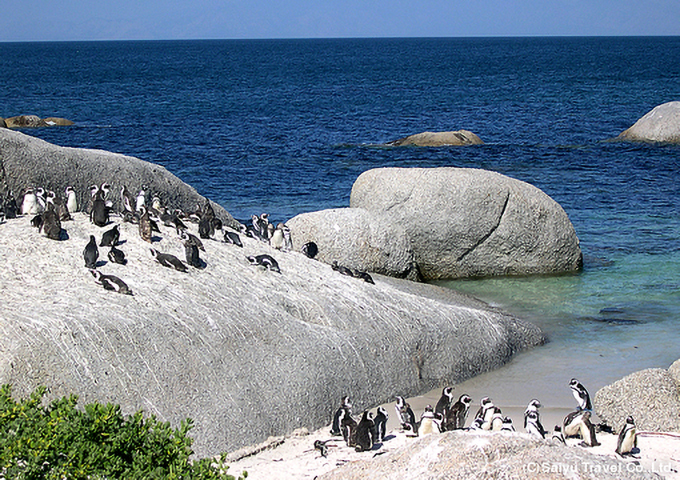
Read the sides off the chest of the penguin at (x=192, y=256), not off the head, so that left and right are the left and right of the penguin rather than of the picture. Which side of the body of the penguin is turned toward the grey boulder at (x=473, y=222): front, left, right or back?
right

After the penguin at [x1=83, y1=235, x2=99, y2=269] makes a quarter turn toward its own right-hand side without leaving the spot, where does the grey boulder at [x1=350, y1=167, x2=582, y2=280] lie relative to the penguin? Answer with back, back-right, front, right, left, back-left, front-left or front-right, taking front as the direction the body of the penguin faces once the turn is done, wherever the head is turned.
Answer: front-left

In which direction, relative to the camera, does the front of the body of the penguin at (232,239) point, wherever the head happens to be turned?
to the viewer's left

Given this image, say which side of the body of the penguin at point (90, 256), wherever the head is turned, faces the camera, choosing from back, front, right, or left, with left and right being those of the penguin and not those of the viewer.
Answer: back

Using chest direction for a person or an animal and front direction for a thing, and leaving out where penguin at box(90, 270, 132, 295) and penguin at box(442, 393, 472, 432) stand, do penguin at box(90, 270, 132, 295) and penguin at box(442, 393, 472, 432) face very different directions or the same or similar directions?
very different directions

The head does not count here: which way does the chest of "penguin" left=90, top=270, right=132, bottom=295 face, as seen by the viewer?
to the viewer's left

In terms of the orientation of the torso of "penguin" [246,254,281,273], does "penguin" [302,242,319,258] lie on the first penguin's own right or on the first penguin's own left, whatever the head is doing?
on the first penguin's own right

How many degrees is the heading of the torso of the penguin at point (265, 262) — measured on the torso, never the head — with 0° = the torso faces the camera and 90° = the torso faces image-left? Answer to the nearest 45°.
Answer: approximately 90°
